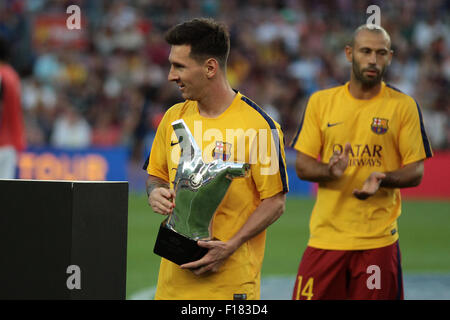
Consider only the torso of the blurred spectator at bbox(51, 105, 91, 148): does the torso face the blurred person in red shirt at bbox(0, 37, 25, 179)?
yes

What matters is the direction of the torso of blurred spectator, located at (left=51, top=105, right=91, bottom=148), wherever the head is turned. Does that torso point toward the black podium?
yes

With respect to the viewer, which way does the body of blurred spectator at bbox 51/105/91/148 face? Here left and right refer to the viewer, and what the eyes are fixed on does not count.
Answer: facing the viewer
